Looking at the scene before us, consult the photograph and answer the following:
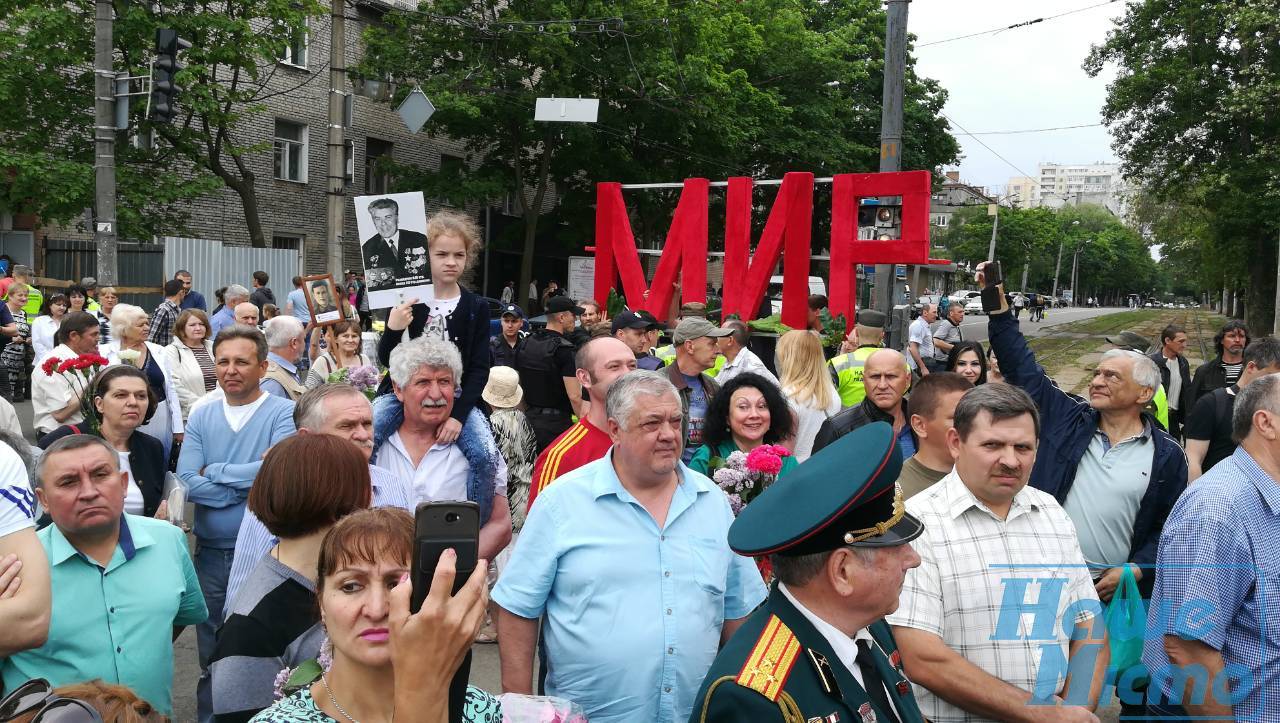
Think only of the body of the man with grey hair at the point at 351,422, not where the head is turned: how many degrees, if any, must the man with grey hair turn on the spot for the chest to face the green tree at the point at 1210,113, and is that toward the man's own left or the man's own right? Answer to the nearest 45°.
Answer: approximately 90° to the man's own left

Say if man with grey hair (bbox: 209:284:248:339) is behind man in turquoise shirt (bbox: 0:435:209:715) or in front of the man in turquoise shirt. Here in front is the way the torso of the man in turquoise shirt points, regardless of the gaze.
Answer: behind

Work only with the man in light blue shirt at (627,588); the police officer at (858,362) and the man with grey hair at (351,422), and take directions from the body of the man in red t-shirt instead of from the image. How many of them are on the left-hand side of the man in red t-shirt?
1

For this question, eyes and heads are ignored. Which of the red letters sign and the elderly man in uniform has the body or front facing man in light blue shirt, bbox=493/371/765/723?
the red letters sign

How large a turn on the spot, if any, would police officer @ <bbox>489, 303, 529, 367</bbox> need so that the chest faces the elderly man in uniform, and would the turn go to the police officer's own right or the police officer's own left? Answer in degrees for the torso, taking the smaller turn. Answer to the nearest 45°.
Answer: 0° — they already face them

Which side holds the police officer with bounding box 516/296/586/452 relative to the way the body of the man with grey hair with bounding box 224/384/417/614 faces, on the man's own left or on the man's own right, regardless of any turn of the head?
on the man's own left

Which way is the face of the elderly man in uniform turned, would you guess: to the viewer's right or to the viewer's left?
to the viewer's right

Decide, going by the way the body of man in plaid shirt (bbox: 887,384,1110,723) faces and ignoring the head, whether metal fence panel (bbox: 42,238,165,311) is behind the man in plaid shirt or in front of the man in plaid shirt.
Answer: behind

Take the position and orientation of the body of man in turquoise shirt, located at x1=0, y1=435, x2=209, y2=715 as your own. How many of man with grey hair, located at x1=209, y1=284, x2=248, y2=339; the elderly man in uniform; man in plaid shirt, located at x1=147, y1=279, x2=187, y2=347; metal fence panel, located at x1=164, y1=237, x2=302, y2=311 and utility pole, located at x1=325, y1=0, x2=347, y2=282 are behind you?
4

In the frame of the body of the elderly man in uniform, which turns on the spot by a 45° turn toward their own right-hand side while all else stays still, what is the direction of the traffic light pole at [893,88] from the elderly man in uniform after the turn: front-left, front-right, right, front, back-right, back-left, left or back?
back

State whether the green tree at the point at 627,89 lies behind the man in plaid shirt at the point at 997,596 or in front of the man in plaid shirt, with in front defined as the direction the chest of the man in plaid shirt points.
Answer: behind
